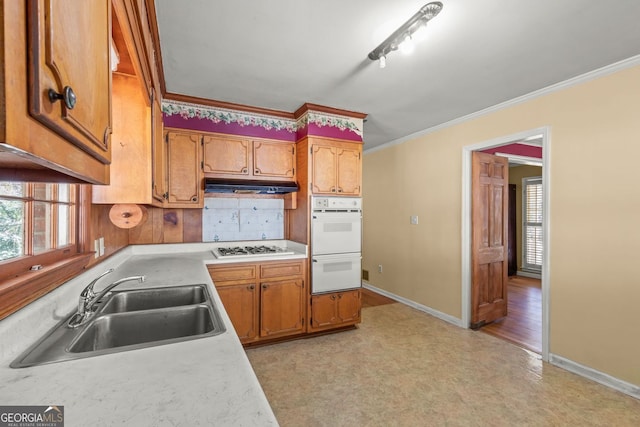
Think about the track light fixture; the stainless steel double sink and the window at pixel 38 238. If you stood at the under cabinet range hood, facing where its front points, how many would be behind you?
0

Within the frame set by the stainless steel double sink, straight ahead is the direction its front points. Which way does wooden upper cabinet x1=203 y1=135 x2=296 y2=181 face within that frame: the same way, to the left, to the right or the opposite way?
to the right

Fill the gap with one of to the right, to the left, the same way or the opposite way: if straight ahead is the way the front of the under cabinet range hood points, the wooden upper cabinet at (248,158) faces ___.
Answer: the same way

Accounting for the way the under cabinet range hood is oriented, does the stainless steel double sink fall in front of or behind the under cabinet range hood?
in front

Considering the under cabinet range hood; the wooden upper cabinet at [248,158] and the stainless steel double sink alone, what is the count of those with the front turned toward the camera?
2

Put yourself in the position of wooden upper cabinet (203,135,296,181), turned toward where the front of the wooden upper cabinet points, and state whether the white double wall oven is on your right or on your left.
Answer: on your left

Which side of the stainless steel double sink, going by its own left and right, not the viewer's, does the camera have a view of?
right

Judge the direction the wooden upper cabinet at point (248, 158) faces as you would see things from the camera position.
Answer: facing the viewer

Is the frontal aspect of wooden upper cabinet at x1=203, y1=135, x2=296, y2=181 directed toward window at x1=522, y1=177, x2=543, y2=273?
no

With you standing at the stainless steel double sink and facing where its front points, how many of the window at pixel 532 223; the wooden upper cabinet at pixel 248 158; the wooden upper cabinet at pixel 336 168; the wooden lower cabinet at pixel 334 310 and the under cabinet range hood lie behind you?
0

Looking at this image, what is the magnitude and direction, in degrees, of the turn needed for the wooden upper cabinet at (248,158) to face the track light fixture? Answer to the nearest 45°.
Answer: approximately 45° to its left

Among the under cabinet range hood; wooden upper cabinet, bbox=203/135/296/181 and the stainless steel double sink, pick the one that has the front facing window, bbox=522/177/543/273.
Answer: the stainless steel double sink

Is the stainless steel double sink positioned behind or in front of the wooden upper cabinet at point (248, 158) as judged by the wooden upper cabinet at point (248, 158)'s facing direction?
in front

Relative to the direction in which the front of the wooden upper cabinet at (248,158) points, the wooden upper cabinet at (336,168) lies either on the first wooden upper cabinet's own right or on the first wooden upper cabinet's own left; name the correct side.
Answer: on the first wooden upper cabinet's own left
